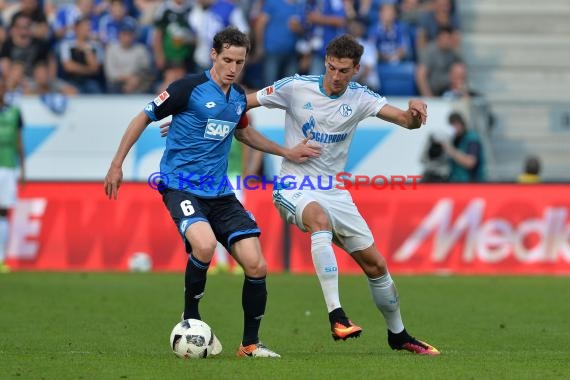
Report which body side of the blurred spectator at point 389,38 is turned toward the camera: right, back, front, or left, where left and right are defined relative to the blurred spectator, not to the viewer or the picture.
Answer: front

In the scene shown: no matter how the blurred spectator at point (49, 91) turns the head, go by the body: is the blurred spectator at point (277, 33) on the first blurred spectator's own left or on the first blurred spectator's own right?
on the first blurred spectator's own left

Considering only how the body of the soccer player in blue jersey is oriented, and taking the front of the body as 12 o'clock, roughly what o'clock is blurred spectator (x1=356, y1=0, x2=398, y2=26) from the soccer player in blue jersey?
The blurred spectator is roughly at 8 o'clock from the soccer player in blue jersey.

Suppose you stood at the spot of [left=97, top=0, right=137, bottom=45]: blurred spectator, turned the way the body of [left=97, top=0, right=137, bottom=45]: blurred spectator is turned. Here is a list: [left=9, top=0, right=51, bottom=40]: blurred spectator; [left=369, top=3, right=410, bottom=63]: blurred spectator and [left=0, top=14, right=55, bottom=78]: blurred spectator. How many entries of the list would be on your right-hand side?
2

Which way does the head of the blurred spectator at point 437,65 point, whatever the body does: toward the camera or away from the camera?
toward the camera

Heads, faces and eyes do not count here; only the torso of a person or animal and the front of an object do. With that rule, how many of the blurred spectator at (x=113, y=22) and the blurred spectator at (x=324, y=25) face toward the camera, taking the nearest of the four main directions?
2

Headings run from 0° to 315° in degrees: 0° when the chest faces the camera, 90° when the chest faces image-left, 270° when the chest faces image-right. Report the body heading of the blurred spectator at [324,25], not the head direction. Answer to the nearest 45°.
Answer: approximately 0°

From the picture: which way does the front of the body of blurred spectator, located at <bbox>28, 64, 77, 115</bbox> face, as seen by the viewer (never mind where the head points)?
toward the camera

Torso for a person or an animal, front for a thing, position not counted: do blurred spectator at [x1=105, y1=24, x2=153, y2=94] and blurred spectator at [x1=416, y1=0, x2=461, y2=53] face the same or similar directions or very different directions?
same or similar directions

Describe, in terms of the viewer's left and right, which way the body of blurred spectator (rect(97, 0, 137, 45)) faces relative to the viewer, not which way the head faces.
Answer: facing the viewer
